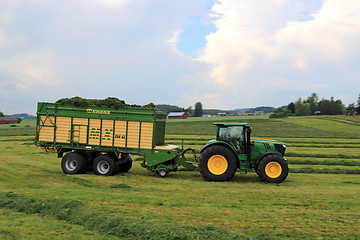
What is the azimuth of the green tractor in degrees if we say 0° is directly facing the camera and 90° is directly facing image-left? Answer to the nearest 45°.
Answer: approximately 270°
